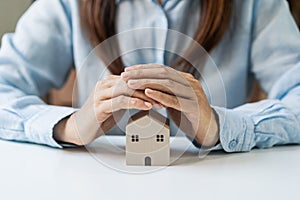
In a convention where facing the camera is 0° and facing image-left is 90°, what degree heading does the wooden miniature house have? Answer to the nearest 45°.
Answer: approximately 0°

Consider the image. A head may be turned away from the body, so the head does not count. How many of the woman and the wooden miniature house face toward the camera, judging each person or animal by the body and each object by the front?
2

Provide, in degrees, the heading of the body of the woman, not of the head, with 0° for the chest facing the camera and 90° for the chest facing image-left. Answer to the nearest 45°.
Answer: approximately 0°
